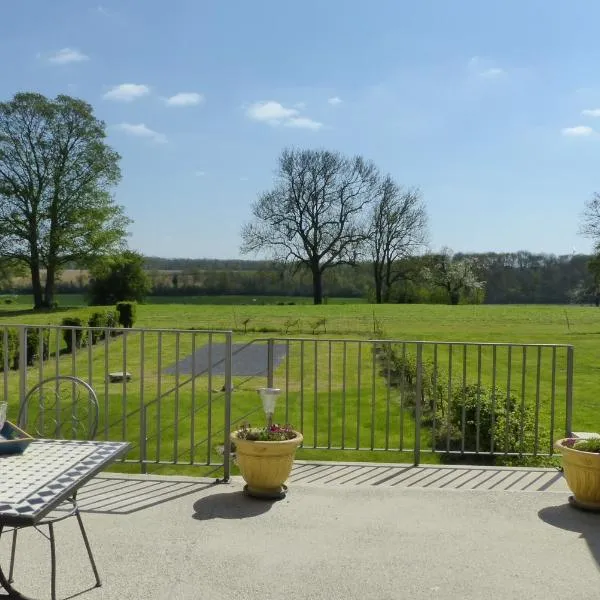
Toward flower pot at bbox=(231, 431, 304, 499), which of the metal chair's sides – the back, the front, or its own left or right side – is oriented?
left

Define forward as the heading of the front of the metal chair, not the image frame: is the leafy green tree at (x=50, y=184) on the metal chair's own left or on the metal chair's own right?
on the metal chair's own right

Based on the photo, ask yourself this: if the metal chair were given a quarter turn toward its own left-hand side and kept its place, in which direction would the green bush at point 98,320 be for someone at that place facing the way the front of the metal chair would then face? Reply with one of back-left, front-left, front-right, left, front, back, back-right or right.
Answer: back-left

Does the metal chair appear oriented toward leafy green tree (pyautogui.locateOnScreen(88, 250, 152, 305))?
no

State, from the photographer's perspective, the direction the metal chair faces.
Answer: facing the viewer and to the left of the viewer

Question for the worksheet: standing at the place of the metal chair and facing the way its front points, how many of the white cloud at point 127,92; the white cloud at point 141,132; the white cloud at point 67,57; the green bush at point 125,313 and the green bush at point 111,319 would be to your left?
0

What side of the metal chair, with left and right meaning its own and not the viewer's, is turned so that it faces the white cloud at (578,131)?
back

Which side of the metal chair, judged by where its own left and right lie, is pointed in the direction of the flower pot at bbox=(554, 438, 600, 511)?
left

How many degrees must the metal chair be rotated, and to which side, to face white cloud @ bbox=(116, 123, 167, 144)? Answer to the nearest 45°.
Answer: approximately 135° to its right

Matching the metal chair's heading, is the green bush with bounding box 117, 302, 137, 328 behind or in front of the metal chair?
behind

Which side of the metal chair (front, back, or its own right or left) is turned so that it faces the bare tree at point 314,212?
back
